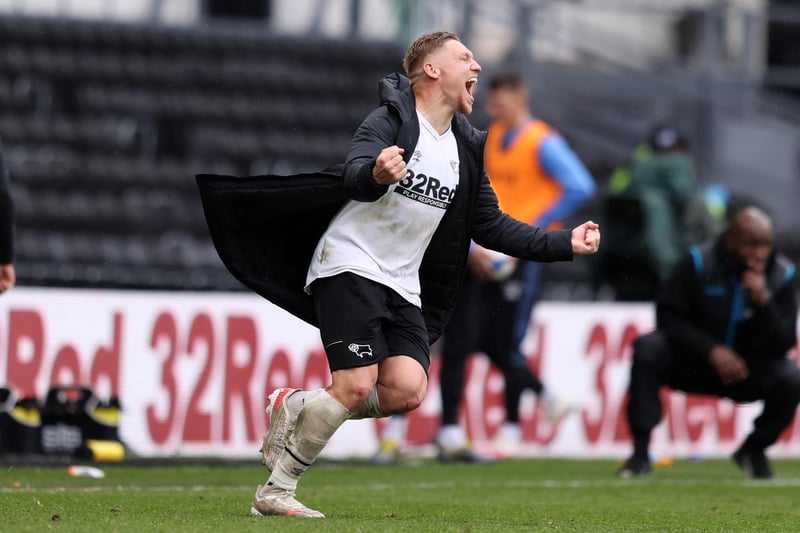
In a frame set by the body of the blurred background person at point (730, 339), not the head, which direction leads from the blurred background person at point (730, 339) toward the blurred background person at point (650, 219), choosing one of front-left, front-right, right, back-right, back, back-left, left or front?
back

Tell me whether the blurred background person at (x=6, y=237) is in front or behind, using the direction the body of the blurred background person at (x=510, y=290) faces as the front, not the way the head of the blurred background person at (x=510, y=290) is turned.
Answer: in front

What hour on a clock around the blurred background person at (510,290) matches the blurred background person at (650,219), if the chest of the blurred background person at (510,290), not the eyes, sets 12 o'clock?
the blurred background person at (650,219) is roughly at 5 o'clock from the blurred background person at (510,290).

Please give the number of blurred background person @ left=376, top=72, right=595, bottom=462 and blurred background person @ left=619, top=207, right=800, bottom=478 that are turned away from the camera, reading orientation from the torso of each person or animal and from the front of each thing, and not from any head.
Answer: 0

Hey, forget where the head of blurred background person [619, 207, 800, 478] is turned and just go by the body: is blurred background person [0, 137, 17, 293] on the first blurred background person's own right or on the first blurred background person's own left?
on the first blurred background person's own right

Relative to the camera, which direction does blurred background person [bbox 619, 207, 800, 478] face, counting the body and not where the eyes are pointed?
toward the camera

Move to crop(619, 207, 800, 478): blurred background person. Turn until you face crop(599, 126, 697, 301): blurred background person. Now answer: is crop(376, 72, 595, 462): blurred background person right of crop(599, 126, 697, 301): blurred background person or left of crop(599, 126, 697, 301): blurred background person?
left
